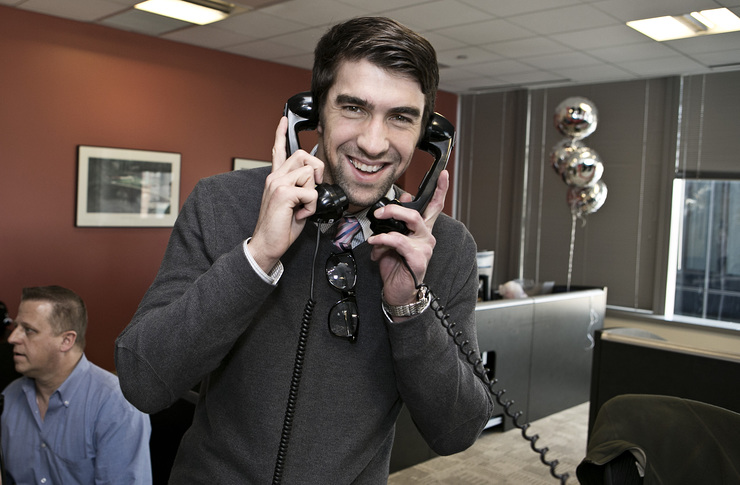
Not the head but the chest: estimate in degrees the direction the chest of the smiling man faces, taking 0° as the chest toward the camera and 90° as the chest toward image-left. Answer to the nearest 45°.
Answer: approximately 0°

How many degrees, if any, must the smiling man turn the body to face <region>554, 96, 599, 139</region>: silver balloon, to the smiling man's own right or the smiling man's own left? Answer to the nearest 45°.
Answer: approximately 135° to the smiling man's own left

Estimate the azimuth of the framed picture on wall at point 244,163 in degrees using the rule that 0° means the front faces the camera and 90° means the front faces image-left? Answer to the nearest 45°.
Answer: approximately 315°

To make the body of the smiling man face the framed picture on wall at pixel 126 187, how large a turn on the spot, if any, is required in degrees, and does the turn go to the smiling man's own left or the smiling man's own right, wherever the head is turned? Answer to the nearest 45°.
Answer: approximately 180°
